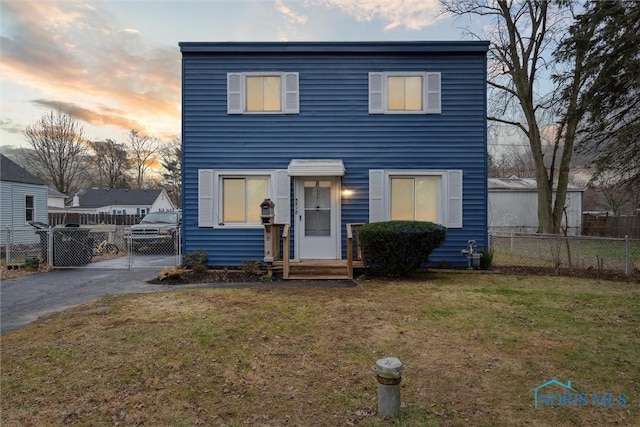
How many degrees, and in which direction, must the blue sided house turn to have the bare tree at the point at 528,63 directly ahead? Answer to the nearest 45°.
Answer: approximately 135° to its left

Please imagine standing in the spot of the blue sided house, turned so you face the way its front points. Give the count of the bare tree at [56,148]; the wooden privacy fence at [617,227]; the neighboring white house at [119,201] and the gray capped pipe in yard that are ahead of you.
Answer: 1

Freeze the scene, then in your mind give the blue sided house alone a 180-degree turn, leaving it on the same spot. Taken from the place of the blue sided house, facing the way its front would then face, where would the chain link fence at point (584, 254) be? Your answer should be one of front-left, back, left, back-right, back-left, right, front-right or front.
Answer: right

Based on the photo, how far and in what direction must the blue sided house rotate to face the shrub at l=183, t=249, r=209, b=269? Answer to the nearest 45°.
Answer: approximately 90° to its right

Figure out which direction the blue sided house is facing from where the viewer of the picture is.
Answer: facing the viewer

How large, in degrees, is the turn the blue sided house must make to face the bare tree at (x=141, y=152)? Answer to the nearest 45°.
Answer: approximately 135° to its right

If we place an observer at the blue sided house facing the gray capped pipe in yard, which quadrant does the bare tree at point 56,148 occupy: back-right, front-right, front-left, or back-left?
back-right

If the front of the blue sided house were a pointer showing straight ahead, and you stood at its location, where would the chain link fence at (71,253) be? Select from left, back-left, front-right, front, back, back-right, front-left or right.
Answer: right

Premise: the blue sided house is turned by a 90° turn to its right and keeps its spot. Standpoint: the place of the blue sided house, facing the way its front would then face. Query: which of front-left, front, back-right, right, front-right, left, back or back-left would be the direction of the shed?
back-right

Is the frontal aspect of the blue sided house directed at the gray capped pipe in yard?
yes

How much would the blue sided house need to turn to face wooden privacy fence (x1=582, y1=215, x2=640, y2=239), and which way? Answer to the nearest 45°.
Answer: approximately 135° to its left
